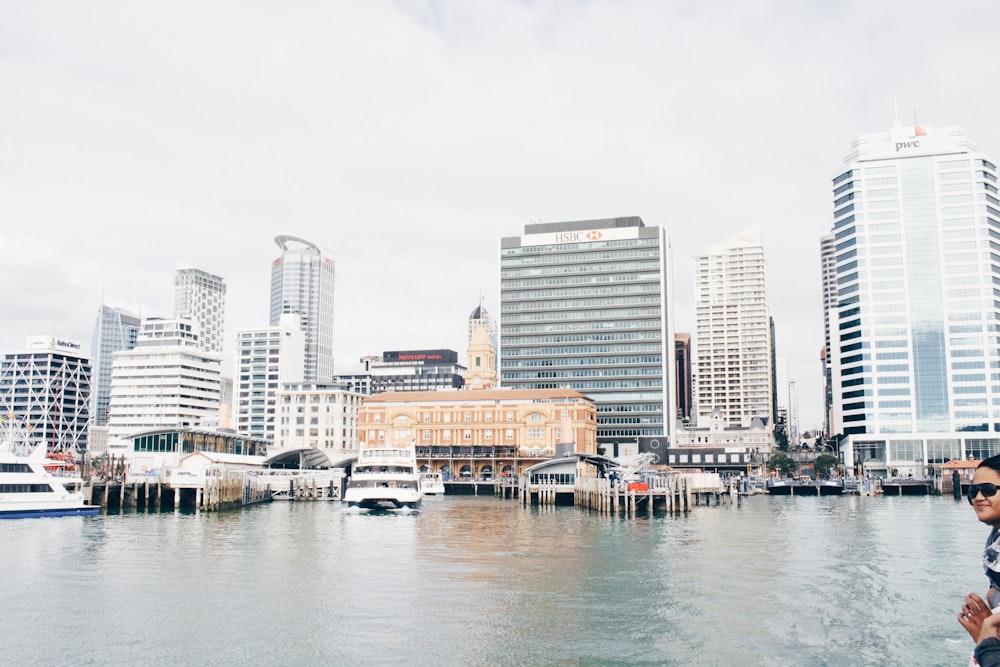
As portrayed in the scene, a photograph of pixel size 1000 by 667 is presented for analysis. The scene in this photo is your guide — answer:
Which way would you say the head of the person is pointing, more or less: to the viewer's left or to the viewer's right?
to the viewer's left
